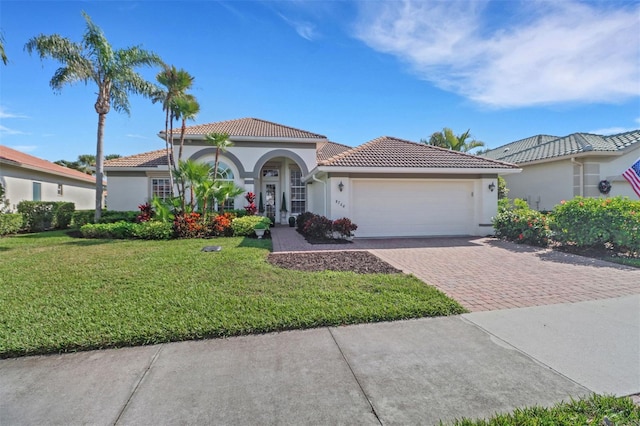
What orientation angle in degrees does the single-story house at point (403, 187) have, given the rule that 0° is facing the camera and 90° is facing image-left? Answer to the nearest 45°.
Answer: approximately 0°

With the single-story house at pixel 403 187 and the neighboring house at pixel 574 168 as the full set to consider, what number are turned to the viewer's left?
0

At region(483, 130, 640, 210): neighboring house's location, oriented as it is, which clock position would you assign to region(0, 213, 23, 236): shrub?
The shrub is roughly at 3 o'clock from the neighboring house.

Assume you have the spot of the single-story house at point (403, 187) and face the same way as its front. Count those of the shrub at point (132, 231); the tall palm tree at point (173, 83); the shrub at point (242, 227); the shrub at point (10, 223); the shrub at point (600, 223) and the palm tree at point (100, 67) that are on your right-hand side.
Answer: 5

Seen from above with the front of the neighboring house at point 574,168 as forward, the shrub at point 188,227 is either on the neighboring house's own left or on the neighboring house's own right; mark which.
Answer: on the neighboring house's own right

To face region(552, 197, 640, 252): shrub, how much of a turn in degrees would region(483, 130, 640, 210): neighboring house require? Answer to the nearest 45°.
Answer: approximately 45° to its right

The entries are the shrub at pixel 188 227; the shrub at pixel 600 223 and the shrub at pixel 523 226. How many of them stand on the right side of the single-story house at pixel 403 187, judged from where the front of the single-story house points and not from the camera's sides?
1

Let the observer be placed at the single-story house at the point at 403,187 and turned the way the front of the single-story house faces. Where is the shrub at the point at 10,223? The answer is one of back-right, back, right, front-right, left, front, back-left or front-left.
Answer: right

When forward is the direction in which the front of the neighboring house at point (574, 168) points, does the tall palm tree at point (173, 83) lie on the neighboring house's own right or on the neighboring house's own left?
on the neighboring house's own right

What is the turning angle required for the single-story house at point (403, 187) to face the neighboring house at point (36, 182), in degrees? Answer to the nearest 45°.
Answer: approximately 90° to its right

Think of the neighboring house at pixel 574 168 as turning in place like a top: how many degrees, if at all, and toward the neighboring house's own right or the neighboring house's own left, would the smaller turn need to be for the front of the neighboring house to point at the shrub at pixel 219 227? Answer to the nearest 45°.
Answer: approximately 90° to the neighboring house's own right

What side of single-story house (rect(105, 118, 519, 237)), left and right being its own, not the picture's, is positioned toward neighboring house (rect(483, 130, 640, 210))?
left

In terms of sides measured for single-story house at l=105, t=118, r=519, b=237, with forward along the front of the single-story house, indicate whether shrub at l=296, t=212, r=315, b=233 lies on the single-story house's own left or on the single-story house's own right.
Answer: on the single-story house's own right

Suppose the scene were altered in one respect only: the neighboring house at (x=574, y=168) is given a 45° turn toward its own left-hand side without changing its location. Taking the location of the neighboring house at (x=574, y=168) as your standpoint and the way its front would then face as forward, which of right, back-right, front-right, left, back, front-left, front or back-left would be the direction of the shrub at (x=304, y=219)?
back-right

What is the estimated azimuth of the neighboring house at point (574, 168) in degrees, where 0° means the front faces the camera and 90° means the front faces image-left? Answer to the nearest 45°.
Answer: approximately 315°
